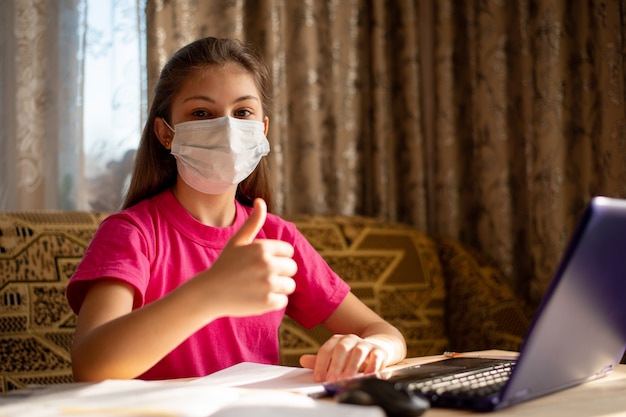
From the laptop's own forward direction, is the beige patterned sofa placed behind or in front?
in front

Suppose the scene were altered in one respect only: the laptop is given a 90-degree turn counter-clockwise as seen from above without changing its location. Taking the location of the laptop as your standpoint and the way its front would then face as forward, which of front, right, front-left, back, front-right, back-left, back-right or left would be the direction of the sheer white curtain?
right

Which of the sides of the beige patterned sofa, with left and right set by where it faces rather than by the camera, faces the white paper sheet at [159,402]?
front

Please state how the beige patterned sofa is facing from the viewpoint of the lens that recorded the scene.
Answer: facing the viewer

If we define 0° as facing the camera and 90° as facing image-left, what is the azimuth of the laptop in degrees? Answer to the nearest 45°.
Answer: approximately 135°

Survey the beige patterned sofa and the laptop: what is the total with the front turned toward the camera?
1

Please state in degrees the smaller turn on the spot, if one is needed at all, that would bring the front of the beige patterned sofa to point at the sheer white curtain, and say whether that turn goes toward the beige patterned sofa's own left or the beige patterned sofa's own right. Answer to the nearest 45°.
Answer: approximately 90° to the beige patterned sofa's own right
